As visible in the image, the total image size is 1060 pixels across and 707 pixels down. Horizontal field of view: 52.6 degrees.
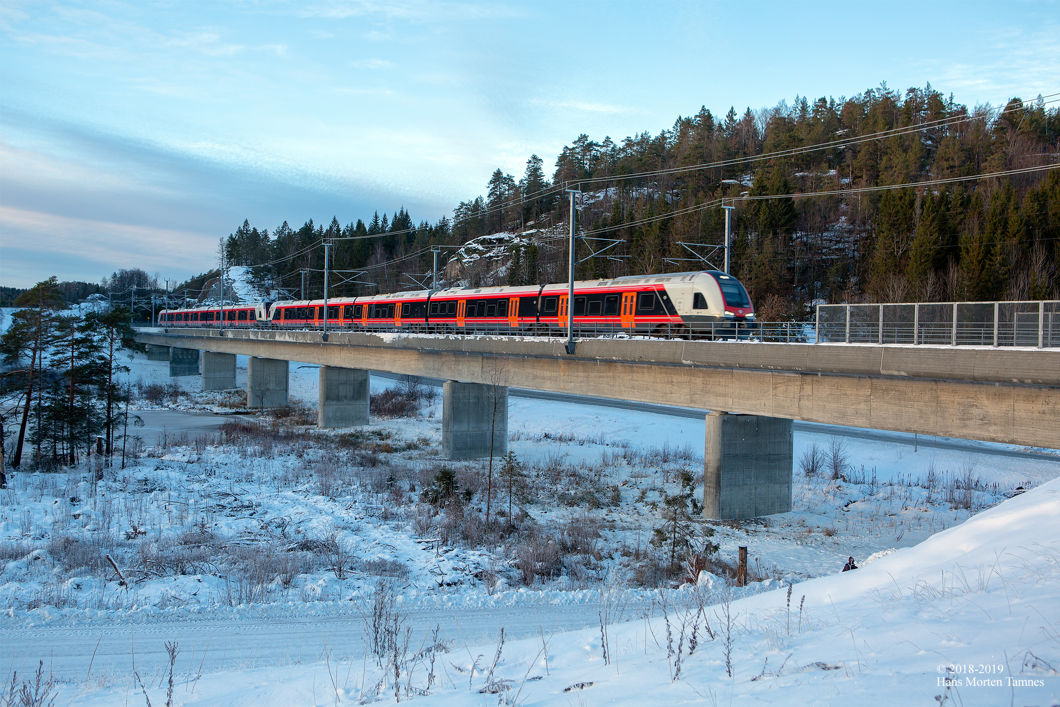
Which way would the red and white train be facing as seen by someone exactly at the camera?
facing the viewer and to the right of the viewer

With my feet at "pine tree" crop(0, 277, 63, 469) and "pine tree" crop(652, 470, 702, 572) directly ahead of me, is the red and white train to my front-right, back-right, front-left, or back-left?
front-left

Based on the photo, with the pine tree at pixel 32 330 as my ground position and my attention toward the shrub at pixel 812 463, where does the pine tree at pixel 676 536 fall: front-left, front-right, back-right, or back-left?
front-right

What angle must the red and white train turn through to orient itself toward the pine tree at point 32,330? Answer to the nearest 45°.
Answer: approximately 135° to its right

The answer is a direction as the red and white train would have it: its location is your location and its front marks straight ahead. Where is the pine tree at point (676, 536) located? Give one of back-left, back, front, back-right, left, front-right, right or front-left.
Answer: front-right
